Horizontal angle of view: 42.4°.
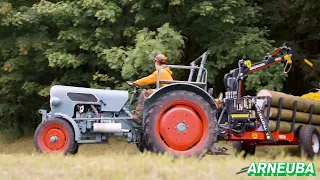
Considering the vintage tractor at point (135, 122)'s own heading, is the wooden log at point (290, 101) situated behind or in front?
behind

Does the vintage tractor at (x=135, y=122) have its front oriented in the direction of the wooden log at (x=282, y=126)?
no

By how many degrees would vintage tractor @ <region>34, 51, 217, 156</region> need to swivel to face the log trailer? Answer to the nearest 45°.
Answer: approximately 135° to its right

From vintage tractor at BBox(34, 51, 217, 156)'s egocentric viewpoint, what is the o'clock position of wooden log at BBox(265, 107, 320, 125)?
The wooden log is roughly at 5 o'clock from the vintage tractor.

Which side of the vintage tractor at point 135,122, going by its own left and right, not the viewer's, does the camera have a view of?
left
